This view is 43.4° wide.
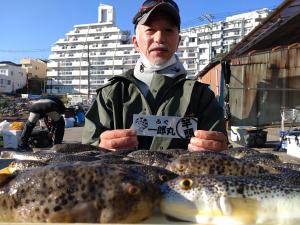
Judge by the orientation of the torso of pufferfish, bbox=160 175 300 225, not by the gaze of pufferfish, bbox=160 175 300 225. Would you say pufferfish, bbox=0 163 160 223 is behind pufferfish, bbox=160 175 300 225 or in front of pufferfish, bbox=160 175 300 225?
in front

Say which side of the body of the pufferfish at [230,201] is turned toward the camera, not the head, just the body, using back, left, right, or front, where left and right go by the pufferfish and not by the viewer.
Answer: left

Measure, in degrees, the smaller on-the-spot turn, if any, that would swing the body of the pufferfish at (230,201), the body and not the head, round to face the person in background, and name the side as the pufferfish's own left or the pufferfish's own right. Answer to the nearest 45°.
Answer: approximately 45° to the pufferfish's own right

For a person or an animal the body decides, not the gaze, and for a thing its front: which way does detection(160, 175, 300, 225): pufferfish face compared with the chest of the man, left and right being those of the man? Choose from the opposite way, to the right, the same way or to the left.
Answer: to the right

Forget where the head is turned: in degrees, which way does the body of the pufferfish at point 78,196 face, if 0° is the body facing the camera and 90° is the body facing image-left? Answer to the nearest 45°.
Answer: approximately 270°

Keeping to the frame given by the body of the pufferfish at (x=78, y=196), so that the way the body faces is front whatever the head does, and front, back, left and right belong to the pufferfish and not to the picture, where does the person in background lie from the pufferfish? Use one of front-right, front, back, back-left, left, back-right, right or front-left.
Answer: left

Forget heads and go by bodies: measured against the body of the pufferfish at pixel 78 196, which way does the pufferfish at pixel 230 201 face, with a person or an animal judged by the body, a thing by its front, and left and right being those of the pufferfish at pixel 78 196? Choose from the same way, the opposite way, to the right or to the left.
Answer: the opposite way

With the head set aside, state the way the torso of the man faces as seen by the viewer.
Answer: toward the camera

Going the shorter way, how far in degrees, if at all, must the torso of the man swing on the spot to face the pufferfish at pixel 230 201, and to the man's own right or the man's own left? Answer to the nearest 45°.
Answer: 0° — they already face it

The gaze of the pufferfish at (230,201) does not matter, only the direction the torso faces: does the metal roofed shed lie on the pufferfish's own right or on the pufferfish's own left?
on the pufferfish's own right

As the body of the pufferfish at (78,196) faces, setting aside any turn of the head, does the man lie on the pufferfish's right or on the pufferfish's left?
on the pufferfish's left

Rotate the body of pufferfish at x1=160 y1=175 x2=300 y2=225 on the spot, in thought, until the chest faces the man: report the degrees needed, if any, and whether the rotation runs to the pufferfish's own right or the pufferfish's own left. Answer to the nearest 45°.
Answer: approximately 90° to the pufferfish's own right

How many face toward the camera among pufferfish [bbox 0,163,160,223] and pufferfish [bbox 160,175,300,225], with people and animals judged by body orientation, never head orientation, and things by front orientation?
0

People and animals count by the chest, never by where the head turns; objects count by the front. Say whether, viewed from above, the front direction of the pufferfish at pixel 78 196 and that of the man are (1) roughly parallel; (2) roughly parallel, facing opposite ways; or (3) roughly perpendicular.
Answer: roughly perpendicular

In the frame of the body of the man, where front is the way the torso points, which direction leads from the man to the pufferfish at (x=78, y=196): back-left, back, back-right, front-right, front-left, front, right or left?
front
